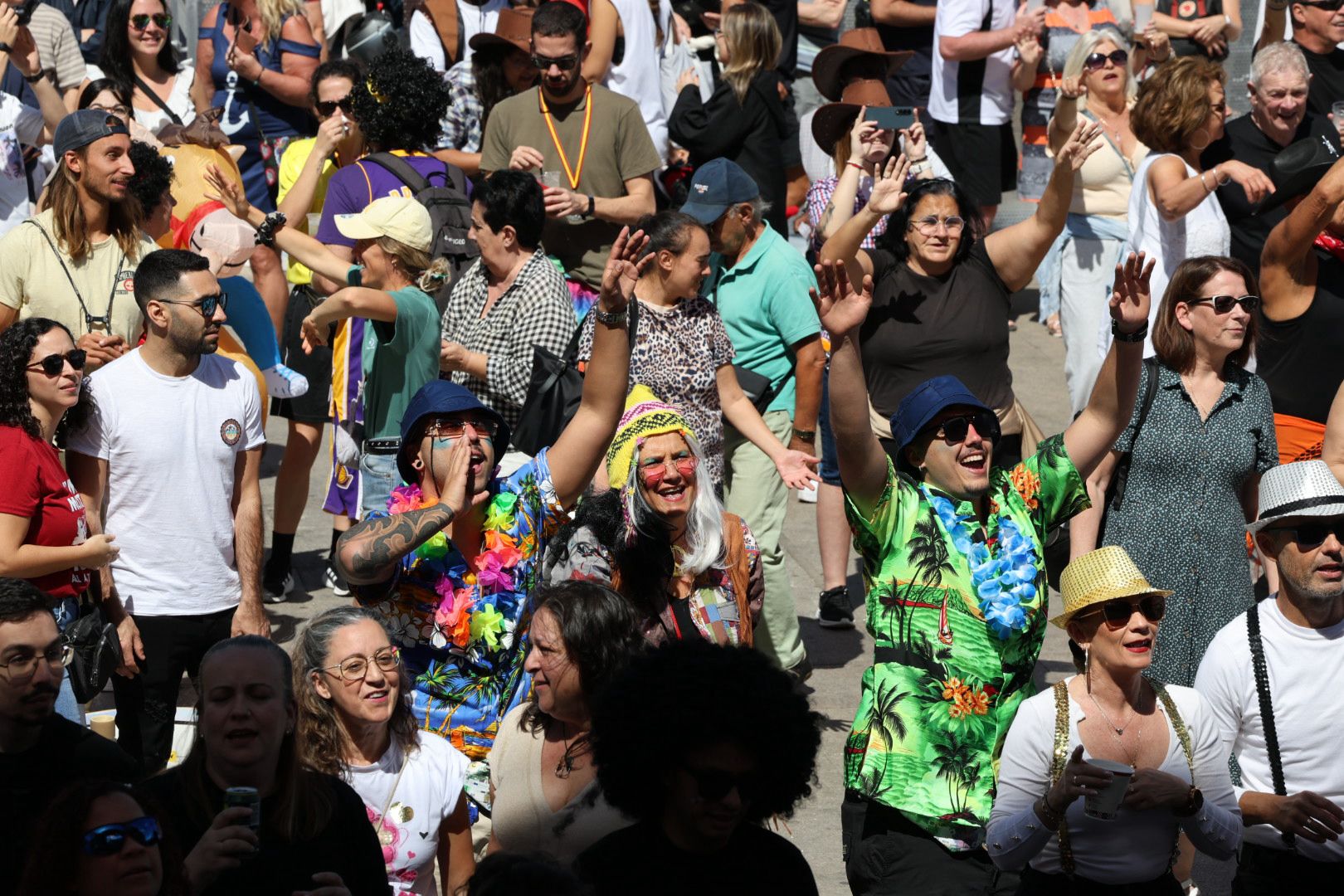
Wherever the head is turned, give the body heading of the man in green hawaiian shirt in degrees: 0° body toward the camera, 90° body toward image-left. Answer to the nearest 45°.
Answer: approximately 315°
